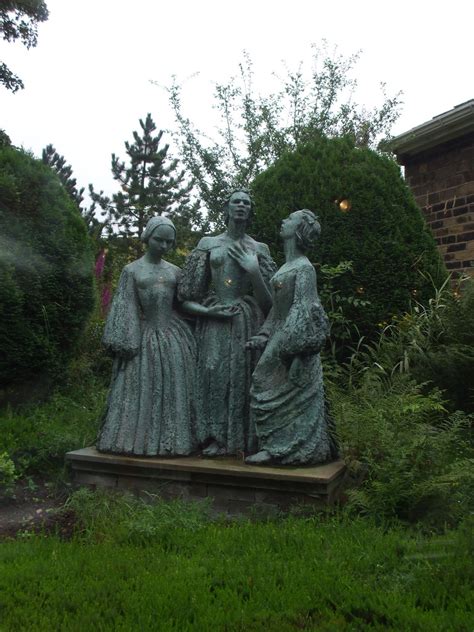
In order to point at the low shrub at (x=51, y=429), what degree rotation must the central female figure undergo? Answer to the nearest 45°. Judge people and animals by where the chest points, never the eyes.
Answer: approximately 135° to its right

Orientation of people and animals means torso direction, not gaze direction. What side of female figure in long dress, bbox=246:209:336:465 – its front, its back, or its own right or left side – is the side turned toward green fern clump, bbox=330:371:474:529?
back

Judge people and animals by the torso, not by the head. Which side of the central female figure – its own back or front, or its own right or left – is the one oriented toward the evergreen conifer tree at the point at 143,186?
back

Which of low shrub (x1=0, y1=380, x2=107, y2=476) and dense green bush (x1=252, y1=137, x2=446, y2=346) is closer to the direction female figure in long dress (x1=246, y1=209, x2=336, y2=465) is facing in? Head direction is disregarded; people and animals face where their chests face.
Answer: the low shrub

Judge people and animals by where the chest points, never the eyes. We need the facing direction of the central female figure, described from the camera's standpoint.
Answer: facing the viewer

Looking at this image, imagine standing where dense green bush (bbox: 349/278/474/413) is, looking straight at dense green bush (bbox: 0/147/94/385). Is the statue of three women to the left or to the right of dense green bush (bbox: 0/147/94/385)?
left

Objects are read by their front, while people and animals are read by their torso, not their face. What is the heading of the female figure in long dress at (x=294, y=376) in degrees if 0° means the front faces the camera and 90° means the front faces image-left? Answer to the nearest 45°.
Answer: approximately 90°

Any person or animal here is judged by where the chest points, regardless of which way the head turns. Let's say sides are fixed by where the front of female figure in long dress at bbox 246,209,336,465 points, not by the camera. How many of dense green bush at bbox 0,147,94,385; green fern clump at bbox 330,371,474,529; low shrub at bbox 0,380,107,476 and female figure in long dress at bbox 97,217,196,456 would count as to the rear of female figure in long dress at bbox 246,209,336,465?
1

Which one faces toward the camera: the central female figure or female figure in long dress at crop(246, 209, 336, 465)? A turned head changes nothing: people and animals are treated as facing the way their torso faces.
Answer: the central female figure

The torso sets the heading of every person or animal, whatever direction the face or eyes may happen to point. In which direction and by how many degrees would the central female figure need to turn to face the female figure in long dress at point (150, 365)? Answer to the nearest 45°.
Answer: approximately 90° to its right

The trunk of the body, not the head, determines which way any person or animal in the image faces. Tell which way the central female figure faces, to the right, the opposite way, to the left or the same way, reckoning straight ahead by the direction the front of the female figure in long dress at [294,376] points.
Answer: to the left
